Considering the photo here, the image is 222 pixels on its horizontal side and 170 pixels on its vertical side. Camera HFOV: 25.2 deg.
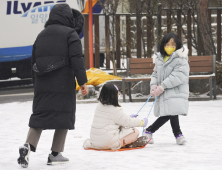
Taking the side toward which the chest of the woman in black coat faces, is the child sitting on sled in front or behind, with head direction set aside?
in front

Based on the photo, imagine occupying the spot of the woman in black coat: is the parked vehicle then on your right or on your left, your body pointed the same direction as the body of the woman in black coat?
on your left

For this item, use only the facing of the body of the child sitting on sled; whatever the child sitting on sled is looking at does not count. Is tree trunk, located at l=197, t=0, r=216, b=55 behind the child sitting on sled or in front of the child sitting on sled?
in front

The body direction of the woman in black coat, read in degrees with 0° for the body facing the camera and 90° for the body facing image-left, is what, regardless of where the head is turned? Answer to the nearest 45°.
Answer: approximately 225°

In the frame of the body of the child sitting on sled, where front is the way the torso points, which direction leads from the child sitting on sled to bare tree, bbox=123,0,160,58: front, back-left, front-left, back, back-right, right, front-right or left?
front-left

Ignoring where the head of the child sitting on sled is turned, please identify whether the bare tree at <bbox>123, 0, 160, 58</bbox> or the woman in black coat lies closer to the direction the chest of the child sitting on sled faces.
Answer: the bare tree

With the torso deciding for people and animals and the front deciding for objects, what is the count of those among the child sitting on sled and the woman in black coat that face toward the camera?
0

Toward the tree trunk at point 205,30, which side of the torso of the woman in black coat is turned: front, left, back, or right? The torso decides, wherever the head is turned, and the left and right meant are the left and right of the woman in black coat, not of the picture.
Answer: front

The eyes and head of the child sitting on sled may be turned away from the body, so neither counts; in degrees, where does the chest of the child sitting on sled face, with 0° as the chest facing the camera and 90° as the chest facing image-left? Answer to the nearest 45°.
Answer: approximately 225°

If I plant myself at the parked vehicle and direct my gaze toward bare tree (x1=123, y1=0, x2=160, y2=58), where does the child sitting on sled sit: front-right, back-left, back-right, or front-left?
front-right

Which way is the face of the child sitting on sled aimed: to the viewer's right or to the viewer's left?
to the viewer's right

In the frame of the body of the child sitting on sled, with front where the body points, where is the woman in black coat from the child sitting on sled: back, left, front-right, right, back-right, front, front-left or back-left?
back
